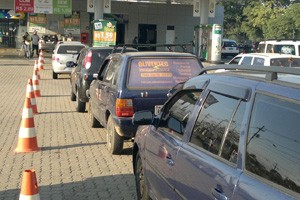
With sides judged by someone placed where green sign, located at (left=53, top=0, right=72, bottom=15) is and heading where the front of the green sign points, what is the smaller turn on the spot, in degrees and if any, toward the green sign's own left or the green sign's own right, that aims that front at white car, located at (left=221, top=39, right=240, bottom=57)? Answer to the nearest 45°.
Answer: approximately 90° to the green sign's own left

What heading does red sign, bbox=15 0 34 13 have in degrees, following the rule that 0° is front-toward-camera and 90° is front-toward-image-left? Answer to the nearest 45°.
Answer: approximately 0°

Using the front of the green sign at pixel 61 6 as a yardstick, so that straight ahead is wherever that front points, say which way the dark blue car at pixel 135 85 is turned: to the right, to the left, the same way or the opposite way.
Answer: the opposite way

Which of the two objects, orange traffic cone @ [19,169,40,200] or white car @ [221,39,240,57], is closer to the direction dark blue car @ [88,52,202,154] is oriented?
the white car

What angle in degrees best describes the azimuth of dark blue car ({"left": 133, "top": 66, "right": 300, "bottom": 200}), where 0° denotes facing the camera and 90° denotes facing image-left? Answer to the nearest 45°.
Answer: approximately 135°

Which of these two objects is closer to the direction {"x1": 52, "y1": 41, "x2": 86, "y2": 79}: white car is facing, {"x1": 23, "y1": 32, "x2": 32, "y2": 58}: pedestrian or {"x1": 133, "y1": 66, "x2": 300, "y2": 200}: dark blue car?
the pedestrian

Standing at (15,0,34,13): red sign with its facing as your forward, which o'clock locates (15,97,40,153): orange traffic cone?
The orange traffic cone is roughly at 12 o'clock from the red sign.

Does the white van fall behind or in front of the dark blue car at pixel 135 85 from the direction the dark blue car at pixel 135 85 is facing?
in front

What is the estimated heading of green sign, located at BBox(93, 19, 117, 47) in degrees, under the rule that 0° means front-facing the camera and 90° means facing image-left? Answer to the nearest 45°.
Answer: approximately 0°

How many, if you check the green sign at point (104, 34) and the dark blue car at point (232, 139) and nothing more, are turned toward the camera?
1

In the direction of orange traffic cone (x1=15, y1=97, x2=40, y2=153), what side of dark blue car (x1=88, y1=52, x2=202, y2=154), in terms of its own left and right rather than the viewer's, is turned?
left
